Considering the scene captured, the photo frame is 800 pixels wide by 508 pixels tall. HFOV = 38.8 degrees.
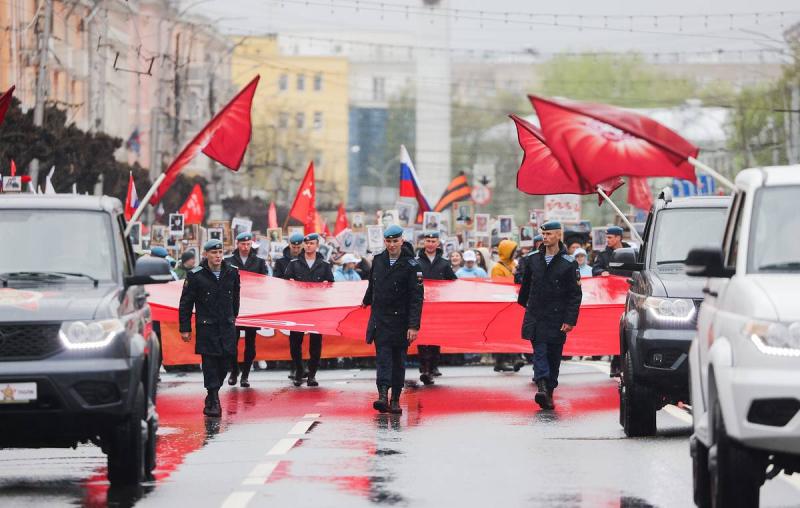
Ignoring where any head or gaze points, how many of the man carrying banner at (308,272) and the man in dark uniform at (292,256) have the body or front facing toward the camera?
2

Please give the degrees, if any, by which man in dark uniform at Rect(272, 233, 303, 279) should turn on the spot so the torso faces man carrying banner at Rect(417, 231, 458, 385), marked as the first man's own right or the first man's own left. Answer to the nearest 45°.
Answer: approximately 90° to the first man's own left

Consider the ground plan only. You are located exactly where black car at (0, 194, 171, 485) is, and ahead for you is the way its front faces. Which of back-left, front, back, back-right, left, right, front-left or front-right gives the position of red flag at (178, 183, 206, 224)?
back

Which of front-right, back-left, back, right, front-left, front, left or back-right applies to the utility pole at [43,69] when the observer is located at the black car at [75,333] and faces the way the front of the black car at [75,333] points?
back

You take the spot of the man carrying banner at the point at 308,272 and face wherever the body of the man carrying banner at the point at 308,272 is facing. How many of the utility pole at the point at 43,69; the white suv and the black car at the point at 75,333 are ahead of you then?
2
